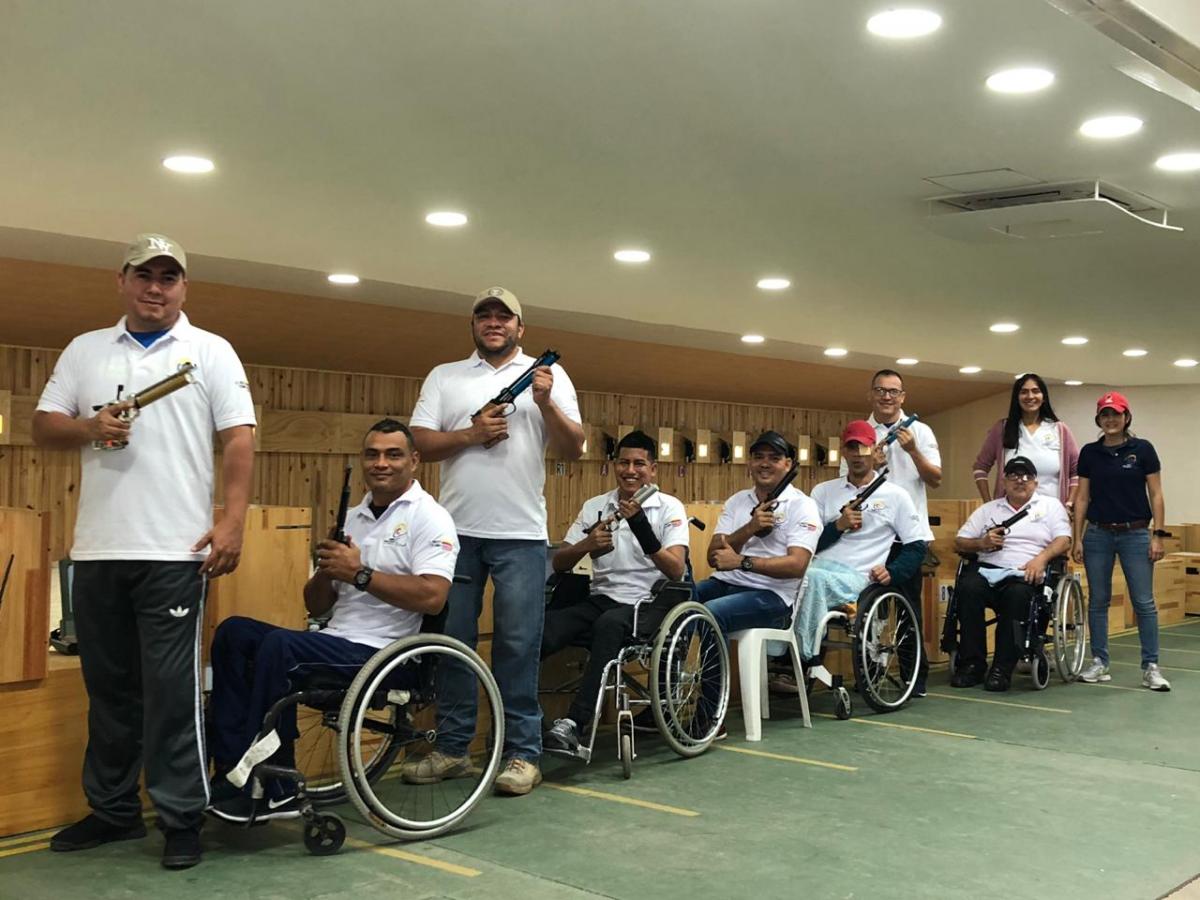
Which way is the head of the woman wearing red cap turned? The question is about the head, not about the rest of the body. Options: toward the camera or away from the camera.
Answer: toward the camera

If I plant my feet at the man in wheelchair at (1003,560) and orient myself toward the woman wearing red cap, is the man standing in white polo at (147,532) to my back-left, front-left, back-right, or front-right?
back-right

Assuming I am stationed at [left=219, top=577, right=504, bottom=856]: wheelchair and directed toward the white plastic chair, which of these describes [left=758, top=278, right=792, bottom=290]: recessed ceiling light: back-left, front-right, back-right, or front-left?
front-left

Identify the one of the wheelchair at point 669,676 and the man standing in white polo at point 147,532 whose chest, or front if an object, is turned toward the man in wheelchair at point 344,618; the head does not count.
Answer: the wheelchair

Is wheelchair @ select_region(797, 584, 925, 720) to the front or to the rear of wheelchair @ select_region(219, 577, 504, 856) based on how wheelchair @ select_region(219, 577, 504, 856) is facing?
to the rear

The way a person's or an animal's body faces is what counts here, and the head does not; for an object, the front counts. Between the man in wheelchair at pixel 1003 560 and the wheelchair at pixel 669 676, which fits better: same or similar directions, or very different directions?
same or similar directions

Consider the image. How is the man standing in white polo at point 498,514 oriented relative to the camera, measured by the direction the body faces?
toward the camera

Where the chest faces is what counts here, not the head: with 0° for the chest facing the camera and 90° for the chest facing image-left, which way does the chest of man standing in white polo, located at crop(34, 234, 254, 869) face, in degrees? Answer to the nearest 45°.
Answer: approximately 0°

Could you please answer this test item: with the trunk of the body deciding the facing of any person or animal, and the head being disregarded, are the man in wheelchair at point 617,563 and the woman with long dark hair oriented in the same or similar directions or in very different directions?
same or similar directions

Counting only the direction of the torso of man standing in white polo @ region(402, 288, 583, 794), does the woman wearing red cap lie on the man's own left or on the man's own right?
on the man's own left

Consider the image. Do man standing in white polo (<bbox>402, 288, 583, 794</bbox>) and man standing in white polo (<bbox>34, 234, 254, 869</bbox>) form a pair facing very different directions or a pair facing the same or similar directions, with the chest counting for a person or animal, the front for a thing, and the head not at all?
same or similar directions

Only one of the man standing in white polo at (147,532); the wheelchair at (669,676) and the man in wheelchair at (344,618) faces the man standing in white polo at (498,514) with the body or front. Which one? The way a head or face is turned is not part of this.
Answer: the wheelchair

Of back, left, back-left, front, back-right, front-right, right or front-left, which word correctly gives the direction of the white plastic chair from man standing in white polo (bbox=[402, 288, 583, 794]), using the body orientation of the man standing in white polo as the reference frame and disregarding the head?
back-left
